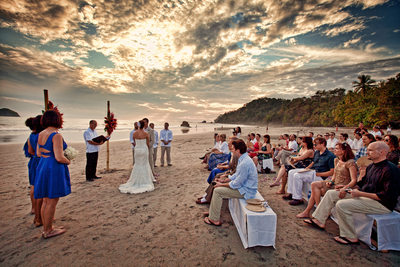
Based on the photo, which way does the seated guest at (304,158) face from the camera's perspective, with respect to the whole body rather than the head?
to the viewer's left

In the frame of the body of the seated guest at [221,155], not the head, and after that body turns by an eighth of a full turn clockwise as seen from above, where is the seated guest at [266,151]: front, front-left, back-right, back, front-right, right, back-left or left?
back-right

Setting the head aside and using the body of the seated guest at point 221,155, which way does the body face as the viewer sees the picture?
to the viewer's left

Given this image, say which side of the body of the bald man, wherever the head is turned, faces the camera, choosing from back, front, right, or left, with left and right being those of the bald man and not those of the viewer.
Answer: left

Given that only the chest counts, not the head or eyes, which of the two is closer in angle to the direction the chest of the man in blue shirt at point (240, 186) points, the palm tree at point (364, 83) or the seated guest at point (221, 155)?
the seated guest

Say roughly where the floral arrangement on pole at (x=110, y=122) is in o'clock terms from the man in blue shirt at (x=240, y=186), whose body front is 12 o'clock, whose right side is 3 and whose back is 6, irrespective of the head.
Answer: The floral arrangement on pole is roughly at 1 o'clock from the man in blue shirt.

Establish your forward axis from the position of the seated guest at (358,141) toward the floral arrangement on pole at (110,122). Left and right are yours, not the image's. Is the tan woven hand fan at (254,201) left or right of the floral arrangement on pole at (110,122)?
left

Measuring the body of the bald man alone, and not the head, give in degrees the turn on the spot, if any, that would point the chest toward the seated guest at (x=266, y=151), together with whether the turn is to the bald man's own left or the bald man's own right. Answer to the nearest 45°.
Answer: approximately 45° to the bald man's own right

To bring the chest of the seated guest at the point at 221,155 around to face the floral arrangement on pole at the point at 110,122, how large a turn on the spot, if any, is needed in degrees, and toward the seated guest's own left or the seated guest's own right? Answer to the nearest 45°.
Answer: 0° — they already face it

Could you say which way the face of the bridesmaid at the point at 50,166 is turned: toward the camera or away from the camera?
away from the camera

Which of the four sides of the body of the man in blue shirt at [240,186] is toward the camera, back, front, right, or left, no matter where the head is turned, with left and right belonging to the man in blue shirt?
left

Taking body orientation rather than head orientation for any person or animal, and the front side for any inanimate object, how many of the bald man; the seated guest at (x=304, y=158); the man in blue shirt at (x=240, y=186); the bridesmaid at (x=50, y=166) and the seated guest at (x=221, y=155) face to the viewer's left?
4
